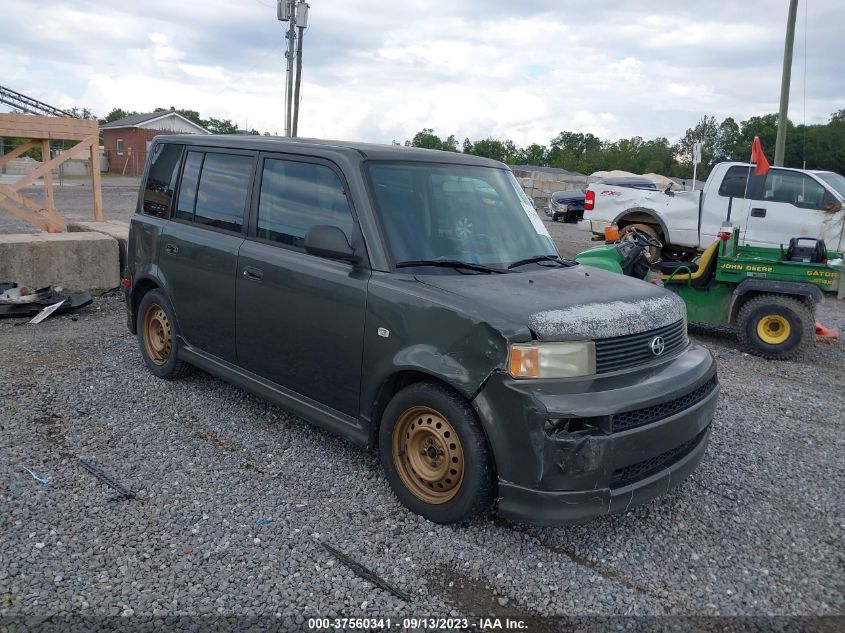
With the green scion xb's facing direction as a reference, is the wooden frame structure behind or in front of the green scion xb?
behind

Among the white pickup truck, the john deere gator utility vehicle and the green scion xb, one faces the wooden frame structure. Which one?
the john deere gator utility vehicle

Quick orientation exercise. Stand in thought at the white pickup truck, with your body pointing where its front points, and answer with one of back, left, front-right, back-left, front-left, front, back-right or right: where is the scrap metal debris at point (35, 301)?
back-right

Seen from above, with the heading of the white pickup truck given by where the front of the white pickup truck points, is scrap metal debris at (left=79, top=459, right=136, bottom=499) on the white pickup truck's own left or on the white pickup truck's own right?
on the white pickup truck's own right

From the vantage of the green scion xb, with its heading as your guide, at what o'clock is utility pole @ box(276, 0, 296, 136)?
The utility pole is roughly at 7 o'clock from the green scion xb.

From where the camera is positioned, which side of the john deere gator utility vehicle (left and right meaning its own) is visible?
left

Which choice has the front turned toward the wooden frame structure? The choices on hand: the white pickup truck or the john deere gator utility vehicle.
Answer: the john deere gator utility vehicle

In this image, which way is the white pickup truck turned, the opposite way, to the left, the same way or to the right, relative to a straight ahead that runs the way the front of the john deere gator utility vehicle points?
the opposite way

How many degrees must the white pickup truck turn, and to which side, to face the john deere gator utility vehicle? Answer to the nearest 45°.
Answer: approximately 90° to its right

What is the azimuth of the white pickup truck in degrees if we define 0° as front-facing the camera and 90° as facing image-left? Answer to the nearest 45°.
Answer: approximately 270°

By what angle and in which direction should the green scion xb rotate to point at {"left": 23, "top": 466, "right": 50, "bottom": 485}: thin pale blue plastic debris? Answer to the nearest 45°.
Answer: approximately 135° to its right

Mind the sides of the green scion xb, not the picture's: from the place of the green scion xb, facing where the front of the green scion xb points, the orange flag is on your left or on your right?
on your left
